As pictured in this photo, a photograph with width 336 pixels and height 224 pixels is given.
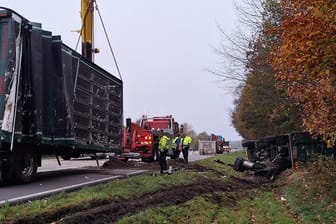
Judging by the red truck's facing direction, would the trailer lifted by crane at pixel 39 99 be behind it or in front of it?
behind

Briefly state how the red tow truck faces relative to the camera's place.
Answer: facing away from the viewer and to the right of the viewer

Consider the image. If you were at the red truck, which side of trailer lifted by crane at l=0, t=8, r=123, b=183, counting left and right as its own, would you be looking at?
front

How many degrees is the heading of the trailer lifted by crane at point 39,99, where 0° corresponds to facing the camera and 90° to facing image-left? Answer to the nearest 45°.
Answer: approximately 225°

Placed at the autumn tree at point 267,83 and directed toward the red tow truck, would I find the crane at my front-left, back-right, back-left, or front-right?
front-left
